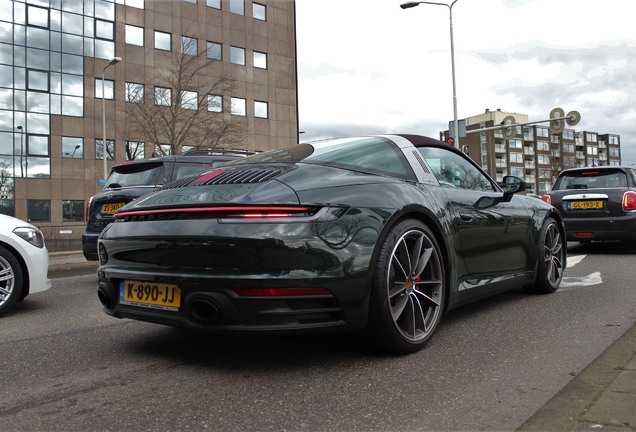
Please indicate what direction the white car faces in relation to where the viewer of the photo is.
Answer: facing to the right of the viewer

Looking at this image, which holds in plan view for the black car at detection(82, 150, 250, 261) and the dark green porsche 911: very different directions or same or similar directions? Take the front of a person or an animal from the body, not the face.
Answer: same or similar directions

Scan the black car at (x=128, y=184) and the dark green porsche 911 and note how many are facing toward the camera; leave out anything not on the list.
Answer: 0

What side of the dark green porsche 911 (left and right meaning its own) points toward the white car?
left

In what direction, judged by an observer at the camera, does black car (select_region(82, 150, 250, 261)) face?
facing away from the viewer and to the right of the viewer

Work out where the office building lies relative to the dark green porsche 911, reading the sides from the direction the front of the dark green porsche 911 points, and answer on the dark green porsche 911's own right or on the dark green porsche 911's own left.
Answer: on the dark green porsche 911's own left

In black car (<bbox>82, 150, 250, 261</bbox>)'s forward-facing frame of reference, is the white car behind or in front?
behind

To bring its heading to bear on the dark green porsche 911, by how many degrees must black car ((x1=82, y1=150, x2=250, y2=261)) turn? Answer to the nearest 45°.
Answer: approximately 135° to its right

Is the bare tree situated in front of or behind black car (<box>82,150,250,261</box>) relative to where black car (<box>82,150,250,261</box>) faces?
in front

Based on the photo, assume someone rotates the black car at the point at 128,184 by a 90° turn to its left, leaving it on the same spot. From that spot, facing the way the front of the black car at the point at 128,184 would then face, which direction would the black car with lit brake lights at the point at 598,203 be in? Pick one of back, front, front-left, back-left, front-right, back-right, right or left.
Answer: back-right

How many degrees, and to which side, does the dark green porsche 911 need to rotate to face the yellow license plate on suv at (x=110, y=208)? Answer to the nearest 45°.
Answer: approximately 90° to its left

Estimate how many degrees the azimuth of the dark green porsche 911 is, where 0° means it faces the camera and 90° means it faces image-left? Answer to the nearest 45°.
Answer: approximately 225°

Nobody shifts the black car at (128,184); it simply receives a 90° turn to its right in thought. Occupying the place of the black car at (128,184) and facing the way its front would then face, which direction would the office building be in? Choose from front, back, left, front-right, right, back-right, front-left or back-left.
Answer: back-left

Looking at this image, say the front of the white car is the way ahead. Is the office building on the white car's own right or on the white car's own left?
on the white car's own left
